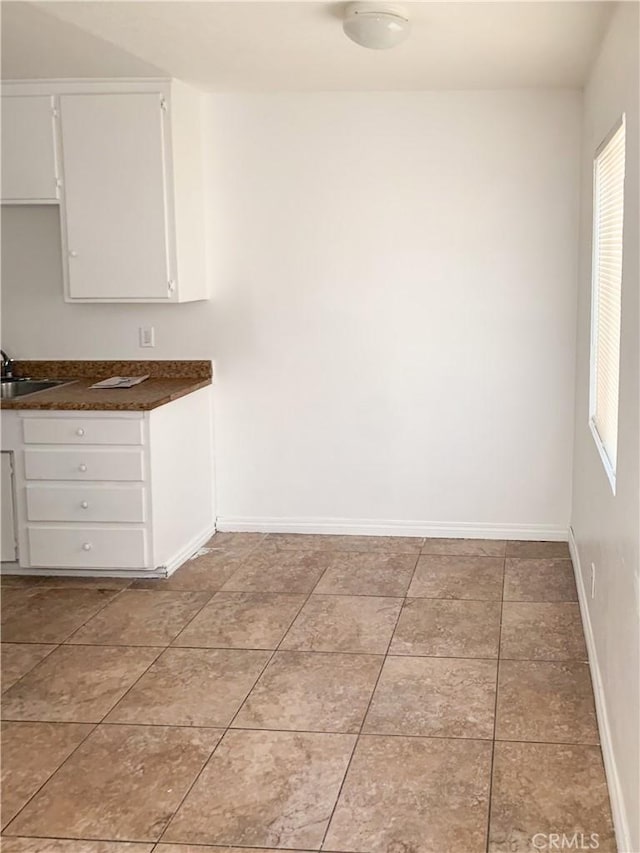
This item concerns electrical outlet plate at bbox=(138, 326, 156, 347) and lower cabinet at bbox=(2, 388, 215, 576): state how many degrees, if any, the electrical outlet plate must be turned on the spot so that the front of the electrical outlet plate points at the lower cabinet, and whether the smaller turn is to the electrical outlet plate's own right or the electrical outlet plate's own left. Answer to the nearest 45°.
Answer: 0° — it already faces it

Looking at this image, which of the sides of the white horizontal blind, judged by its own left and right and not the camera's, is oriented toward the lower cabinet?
front

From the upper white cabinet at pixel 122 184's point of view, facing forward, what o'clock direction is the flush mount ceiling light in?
The flush mount ceiling light is roughly at 11 o'clock from the upper white cabinet.

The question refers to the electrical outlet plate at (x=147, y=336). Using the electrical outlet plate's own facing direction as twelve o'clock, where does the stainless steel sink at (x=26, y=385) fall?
The stainless steel sink is roughly at 3 o'clock from the electrical outlet plate.

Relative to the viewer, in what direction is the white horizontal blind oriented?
to the viewer's left

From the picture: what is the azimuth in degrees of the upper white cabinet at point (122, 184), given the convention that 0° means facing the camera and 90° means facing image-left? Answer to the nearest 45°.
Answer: approximately 0°

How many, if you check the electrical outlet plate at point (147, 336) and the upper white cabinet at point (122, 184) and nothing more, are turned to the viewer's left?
0

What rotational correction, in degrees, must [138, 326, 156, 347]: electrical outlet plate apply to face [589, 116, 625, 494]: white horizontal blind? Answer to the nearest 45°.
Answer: approximately 45° to its left

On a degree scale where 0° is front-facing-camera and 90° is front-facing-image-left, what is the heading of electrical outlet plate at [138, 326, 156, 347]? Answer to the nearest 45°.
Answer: approximately 0°

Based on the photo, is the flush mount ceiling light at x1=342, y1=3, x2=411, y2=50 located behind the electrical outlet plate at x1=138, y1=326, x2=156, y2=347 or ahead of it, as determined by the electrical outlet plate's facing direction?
ahead
